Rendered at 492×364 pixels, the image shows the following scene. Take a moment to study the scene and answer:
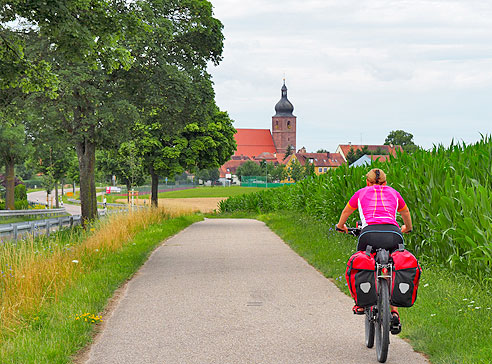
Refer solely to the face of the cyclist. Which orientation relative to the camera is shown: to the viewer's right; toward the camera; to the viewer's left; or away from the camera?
away from the camera

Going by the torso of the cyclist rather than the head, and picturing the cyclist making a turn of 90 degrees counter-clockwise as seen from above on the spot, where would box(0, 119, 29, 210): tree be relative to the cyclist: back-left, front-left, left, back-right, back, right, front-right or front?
front-right

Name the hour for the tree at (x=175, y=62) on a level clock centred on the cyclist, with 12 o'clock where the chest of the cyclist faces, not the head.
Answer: The tree is roughly at 11 o'clock from the cyclist.

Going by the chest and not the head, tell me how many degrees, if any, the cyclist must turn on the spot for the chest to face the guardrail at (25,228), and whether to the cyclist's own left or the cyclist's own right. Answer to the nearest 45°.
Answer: approximately 45° to the cyclist's own left

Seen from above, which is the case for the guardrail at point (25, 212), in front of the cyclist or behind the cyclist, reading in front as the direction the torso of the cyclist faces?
in front

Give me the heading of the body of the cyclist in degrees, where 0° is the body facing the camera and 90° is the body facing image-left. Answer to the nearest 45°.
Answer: approximately 180°
